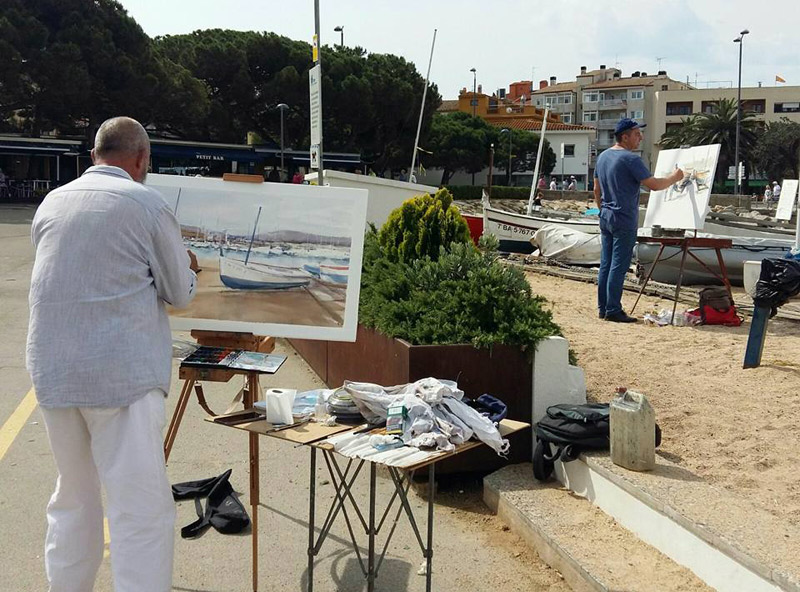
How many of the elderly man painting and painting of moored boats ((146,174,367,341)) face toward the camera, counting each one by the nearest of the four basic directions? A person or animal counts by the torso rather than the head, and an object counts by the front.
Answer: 1

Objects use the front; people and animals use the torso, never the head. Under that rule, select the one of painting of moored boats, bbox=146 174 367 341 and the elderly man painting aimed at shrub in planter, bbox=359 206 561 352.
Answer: the elderly man painting

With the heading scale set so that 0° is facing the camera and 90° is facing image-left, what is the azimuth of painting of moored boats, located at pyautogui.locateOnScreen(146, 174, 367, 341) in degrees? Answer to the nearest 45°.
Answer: approximately 0°

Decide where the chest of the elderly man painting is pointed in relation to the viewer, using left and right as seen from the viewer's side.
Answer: facing away from the viewer and to the right of the viewer

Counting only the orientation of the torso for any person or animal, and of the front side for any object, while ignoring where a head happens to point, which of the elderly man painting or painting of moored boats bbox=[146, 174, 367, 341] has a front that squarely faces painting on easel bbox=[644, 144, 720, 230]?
the elderly man painting

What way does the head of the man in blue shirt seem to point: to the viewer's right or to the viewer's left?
to the viewer's right

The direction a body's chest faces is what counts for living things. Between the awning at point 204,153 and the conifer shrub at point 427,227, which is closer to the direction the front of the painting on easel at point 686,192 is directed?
the conifer shrub
